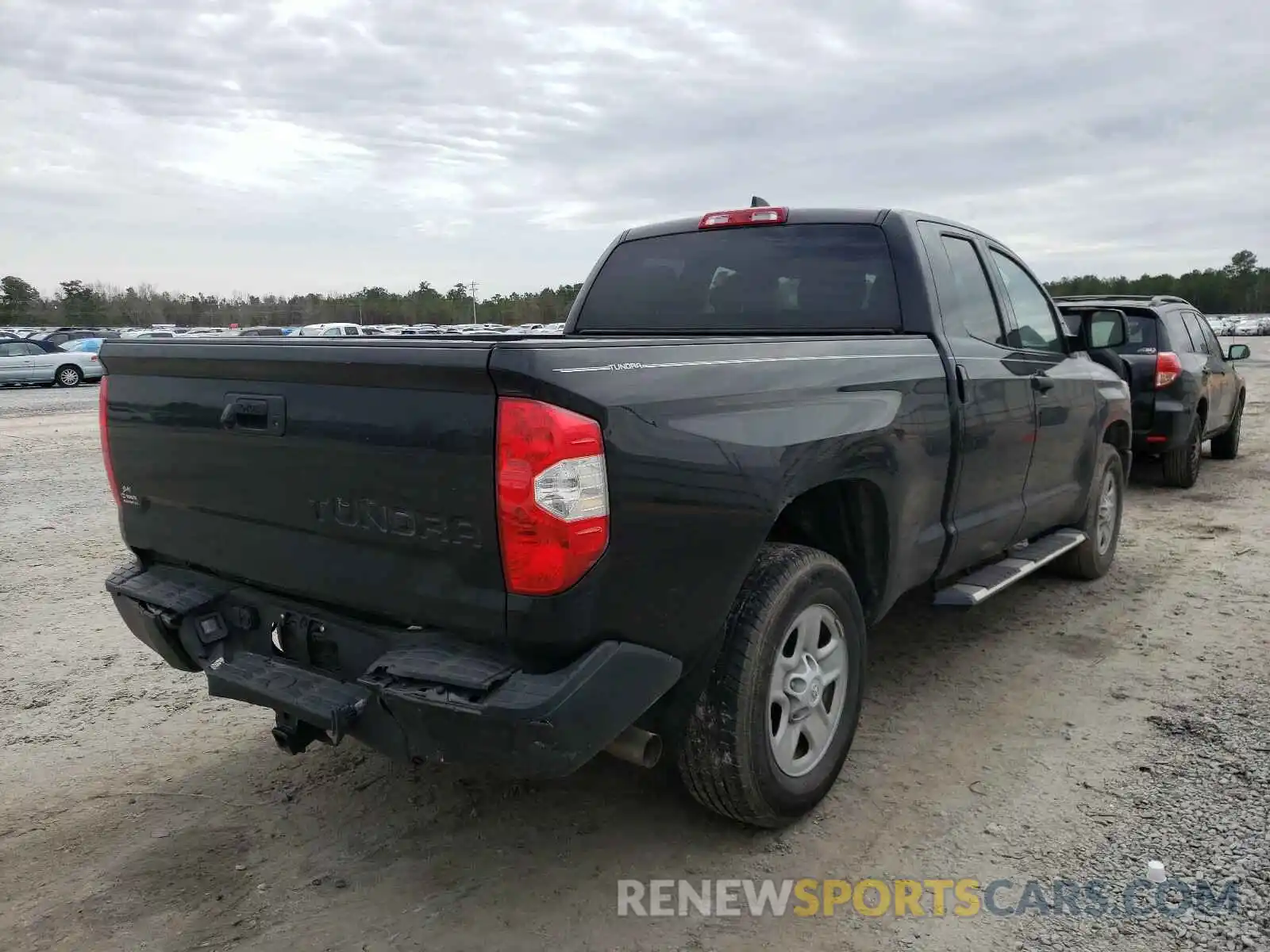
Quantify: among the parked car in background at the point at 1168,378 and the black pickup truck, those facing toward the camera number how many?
0

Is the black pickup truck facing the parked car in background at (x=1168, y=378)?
yes

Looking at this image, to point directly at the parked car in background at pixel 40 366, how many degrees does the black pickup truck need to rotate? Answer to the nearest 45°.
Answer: approximately 90° to its left

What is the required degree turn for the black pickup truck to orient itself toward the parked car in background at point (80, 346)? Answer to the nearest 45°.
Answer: approximately 90° to its left

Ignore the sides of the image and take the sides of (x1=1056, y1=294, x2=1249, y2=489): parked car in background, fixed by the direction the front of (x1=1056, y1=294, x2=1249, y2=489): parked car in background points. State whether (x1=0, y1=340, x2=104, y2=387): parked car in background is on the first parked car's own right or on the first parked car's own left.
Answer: on the first parked car's own left

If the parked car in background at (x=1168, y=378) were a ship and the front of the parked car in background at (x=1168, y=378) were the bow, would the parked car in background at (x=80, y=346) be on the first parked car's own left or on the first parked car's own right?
on the first parked car's own left

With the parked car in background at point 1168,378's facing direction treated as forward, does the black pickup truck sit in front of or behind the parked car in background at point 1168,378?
behind

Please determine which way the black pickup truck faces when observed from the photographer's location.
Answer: facing away from the viewer and to the right of the viewer

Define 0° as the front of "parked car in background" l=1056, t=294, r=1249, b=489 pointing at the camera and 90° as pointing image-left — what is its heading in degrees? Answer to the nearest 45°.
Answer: approximately 225°

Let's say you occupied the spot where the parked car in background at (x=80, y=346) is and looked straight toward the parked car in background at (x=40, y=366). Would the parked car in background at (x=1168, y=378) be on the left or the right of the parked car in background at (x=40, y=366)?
left
